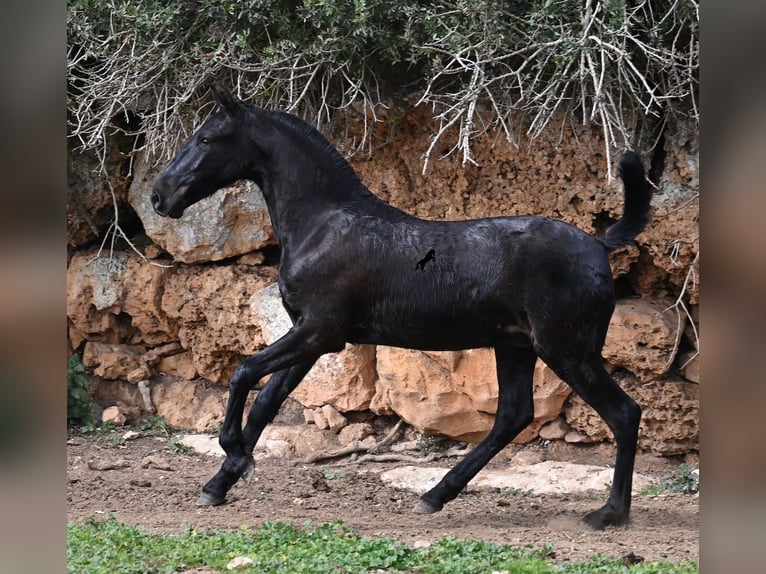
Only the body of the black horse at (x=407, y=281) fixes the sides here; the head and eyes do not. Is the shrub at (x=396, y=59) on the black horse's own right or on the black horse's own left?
on the black horse's own right

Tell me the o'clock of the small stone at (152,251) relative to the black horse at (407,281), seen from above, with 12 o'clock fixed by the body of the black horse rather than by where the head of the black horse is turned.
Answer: The small stone is roughly at 2 o'clock from the black horse.

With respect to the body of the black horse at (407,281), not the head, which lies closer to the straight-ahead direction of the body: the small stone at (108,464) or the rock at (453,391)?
the small stone

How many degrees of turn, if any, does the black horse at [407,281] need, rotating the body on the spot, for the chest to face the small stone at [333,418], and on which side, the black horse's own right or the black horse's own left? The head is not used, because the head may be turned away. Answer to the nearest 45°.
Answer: approximately 90° to the black horse's own right

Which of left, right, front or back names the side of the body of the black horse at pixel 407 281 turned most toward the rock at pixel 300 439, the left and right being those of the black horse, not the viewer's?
right

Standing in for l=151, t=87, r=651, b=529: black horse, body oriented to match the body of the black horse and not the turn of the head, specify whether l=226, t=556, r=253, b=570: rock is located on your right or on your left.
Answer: on your left

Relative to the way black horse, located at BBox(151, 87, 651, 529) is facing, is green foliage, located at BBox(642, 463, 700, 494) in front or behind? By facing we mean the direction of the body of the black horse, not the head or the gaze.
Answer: behind

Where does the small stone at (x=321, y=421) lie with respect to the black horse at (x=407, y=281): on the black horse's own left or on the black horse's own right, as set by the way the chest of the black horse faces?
on the black horse's own right

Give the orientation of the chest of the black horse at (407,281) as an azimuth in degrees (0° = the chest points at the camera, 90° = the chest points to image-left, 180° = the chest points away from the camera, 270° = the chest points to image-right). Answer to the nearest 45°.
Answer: approximately 90°

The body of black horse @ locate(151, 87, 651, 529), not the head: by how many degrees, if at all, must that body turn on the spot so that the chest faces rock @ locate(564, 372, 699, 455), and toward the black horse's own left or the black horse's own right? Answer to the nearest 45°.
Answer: approximately 135° to the black horse's own right

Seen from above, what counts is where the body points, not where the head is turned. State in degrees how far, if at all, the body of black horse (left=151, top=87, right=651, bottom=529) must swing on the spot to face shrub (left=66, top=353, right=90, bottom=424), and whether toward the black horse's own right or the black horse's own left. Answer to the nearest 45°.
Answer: approximately 45° to the black horse's own right

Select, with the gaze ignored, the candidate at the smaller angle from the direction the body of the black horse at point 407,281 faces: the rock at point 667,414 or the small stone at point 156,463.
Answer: the small stone
